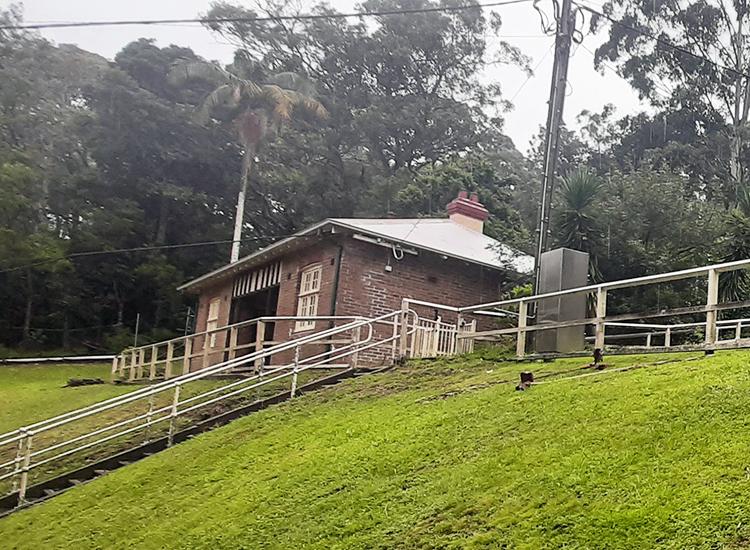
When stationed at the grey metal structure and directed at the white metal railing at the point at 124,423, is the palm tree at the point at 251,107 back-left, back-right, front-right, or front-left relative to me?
front-right

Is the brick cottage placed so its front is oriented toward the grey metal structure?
no

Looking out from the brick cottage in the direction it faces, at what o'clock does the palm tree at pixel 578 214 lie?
The palm tree is roughly at 8 o'clock from the brick cottage.

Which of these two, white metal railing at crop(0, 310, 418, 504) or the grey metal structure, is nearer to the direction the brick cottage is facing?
the white metal railing

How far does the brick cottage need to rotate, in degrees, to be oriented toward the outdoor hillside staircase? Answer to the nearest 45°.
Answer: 0° — it already faces it

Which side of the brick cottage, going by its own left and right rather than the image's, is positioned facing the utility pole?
left

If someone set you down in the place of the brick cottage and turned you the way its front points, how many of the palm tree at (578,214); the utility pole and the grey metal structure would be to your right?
0

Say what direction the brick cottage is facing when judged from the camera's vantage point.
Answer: facing the viewer and to the left of the viewer

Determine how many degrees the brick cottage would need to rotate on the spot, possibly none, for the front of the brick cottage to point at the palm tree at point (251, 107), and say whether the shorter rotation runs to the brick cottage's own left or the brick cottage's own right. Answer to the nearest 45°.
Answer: approximately 135° to the brick cottage's own right

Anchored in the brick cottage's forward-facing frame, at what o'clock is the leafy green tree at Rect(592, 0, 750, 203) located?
The leafy green tree is roughly at 6 o'clock from the brick cottage.

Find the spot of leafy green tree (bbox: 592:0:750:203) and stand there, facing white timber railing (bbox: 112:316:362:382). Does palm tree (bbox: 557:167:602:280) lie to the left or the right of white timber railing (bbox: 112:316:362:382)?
left
